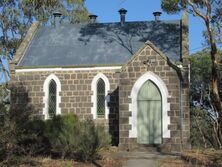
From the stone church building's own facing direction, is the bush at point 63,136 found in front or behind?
in front

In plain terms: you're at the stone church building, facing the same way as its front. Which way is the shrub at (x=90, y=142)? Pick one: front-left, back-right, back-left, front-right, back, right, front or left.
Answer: front

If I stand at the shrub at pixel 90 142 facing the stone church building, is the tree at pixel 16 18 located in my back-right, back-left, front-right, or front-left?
front-left

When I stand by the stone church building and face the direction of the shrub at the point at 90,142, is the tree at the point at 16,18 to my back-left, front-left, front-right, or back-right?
back-right

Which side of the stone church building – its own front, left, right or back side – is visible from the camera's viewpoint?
front

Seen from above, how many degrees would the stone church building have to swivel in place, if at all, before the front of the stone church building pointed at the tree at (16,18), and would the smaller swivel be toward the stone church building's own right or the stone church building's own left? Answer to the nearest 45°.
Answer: approximately 135° to the stone church building's own right

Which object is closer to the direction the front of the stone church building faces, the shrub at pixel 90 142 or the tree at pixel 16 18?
the shrub

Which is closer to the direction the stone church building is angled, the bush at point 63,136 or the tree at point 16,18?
the bush
